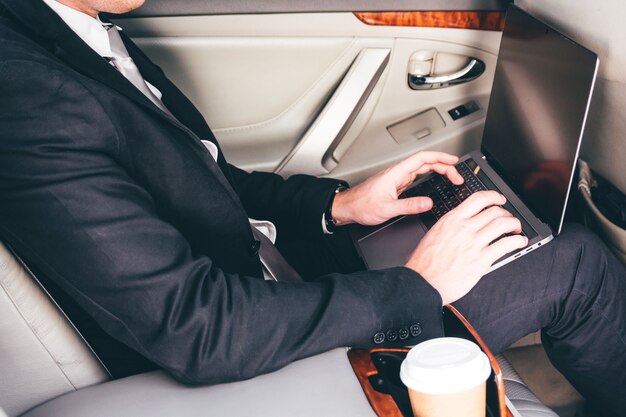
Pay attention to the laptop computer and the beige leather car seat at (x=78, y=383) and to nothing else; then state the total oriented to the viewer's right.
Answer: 1

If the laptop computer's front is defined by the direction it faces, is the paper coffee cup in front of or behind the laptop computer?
in front

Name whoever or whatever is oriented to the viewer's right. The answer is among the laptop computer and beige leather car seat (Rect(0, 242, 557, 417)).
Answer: the beige leather car seat

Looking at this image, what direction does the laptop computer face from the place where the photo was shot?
facing the viewer and to the left of the viewer

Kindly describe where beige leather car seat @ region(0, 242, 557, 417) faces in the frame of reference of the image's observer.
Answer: facing to the right of the viewer

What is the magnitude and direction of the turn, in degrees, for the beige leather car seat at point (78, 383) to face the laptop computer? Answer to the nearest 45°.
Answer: approximately 45° to its left

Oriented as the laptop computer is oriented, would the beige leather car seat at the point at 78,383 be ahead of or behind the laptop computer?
ahead
